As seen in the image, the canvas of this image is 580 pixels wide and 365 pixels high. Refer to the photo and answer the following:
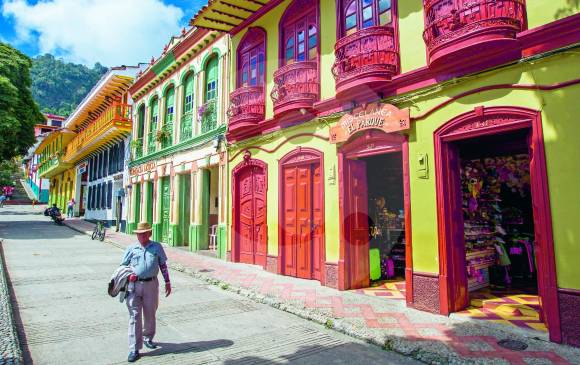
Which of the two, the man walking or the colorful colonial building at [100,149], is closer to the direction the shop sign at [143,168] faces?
the man walking

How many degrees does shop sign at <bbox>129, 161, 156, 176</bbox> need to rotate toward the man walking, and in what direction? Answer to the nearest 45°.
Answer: approximately 45° to its left

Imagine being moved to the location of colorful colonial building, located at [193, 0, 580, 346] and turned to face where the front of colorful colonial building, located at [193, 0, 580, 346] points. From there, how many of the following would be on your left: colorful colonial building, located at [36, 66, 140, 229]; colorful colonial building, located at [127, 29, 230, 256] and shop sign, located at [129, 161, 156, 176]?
0

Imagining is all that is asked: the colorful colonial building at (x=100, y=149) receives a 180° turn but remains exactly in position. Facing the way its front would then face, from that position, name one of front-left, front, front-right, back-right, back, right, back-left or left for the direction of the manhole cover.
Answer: back-right

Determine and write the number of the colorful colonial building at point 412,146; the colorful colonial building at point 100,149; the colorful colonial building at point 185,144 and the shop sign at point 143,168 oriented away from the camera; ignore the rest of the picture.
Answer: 0

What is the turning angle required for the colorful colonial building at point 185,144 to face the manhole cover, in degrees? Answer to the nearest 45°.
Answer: approximately 45° to its left

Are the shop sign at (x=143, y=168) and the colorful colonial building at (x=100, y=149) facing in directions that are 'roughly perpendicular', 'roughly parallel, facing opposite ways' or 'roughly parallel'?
roughly parallel

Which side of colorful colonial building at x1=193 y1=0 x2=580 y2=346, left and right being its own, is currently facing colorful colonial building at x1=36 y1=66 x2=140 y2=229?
right

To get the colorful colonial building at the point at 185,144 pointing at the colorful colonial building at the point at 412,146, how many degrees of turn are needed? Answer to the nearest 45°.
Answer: approximately 90° to its left

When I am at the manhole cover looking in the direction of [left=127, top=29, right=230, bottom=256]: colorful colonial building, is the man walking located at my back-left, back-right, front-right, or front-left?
front-left

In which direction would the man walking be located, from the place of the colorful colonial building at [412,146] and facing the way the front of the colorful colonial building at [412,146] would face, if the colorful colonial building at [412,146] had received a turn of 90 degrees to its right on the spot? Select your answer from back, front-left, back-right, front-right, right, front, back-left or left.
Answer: left

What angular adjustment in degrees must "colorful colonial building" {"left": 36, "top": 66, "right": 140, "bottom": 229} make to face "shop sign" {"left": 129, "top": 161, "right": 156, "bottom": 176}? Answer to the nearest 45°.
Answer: approximately 45° to its left

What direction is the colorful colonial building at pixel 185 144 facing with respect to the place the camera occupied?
facing the viewer and to the left of the viewer

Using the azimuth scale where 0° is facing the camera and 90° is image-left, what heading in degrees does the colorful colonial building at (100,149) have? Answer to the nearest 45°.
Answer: approximately 45°

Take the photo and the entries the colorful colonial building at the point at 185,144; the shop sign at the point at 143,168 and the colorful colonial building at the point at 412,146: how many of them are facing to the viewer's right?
0

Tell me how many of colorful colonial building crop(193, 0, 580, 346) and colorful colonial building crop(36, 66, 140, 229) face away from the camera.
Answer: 0

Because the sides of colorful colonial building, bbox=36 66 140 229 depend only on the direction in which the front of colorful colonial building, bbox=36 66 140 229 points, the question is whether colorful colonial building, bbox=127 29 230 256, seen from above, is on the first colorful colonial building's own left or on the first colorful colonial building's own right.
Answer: on the first colorful colonial building's own left
